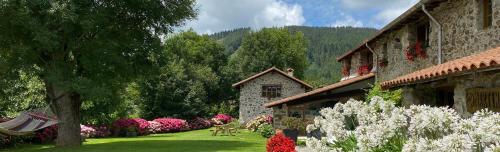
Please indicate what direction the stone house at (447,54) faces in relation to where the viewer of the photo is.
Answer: facing the viewer and to the left of the viewer

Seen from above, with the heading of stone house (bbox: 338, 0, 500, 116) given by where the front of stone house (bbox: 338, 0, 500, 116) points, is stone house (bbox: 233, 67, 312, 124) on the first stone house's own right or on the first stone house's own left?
on the first stone house's own right

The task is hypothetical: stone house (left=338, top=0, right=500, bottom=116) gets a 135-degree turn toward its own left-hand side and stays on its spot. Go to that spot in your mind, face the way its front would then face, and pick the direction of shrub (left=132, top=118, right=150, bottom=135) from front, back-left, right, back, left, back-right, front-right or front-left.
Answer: back-left

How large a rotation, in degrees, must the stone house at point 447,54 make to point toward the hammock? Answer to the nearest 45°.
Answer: approximately 45° to its right

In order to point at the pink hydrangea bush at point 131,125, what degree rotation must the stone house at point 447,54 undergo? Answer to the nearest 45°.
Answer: approximately 90° to its right

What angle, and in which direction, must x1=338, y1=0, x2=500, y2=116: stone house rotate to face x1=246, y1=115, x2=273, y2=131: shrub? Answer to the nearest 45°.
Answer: approximately 90° to its right

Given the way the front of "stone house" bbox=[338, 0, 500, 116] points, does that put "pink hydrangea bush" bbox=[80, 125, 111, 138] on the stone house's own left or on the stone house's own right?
on the stone house's own right
